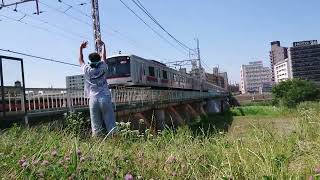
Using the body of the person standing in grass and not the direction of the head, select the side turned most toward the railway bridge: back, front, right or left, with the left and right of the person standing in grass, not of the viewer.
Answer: front

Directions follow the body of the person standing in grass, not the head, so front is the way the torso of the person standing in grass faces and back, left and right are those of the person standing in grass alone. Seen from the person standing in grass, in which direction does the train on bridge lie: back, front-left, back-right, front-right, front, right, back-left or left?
front

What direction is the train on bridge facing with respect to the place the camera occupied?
facing the viewer and to the left of the viewer

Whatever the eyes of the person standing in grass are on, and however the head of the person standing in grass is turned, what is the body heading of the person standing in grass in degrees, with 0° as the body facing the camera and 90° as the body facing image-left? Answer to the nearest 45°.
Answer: approximately 180°

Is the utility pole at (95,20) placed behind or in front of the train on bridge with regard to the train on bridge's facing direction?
in front

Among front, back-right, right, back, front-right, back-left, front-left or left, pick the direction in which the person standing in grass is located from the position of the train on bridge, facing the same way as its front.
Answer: front-left

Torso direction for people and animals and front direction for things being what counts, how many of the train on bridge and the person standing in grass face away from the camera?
1

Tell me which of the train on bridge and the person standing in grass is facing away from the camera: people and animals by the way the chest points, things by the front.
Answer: the person standing in grass

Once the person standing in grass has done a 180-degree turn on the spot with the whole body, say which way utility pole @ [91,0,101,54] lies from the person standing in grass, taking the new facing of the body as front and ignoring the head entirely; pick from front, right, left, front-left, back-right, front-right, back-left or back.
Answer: back
